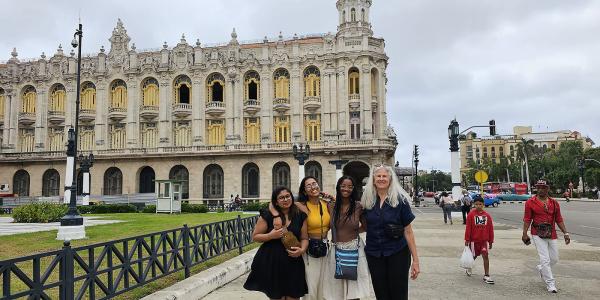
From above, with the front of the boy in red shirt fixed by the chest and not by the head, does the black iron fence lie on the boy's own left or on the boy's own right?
on the boy's own right

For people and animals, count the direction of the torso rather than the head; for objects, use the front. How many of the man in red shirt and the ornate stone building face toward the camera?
2

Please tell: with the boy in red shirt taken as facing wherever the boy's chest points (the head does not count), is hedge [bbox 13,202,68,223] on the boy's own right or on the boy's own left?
on the boy's own right

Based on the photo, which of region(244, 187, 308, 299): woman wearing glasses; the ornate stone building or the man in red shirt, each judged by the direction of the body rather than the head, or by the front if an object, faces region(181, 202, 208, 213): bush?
the ornate stone building

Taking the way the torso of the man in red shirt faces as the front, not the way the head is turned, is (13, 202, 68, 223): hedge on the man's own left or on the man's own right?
on the man's own right

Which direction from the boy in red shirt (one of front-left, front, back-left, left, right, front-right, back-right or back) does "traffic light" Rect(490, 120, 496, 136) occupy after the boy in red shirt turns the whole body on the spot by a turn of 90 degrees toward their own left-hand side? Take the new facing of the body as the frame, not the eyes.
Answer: left

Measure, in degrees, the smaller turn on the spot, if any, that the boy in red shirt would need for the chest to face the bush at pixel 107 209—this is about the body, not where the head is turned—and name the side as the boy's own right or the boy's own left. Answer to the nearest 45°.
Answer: approximately 135° to the boy's own right

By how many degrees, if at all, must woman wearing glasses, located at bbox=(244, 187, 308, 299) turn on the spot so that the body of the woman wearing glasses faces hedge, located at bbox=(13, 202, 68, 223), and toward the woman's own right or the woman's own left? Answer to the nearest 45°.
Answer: approximately 135° to the woman's own right

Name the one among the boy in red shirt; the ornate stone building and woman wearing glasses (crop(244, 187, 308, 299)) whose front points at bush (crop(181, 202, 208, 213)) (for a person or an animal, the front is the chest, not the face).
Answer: the ornate stone building

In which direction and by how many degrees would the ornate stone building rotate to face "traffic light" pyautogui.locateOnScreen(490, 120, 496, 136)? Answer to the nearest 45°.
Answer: approximately 45° to its left

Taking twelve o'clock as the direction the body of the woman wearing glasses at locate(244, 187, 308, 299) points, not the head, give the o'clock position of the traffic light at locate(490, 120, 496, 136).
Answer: The traffic light is roughly at 7 o'clock from the woman wearing glasses.

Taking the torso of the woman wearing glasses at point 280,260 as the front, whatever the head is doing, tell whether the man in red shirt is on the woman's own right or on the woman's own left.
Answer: on the woman's own left
